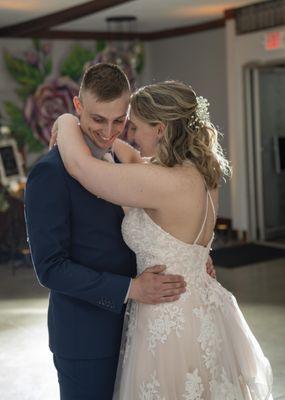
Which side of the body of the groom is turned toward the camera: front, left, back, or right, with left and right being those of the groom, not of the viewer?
right

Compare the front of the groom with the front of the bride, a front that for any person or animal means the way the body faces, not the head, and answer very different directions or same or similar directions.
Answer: very different directions

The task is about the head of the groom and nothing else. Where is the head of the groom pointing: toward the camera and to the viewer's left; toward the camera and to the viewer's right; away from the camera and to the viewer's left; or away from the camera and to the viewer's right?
toward the camera and to the viewer's right

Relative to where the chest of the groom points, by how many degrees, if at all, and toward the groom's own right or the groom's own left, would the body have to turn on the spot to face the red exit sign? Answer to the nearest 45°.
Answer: approximately 90° to the groom's own left

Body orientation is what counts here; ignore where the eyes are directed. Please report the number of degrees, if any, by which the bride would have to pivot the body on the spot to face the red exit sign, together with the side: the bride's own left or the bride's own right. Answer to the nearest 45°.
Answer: approximately 90° to the bride's own right

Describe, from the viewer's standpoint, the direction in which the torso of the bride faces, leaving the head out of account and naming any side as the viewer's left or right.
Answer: facing to the left of the viewer
